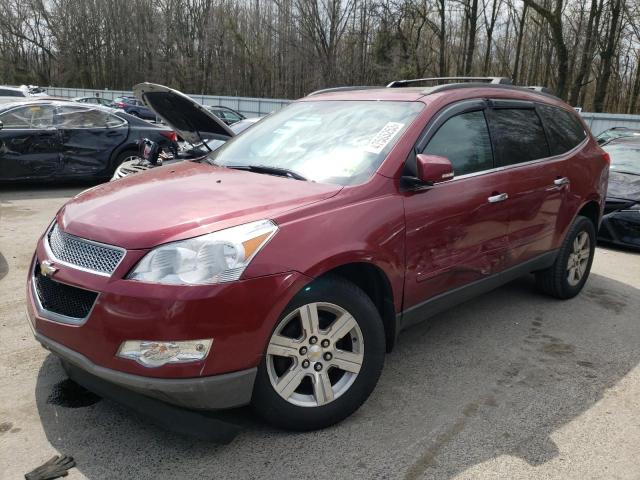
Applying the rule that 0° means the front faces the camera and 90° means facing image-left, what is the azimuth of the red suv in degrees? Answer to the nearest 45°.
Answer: approximately 45°

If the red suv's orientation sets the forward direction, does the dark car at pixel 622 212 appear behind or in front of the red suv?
behind

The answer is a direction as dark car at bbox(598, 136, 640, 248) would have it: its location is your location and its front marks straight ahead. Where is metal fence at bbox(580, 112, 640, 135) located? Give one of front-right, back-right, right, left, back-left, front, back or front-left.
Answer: back-right

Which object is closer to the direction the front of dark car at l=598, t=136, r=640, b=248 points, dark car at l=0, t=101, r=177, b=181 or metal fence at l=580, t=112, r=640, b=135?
the dark car

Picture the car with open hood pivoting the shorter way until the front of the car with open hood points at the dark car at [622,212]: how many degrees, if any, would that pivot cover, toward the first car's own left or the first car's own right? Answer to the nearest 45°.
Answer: approximately 135° to the first car's own left

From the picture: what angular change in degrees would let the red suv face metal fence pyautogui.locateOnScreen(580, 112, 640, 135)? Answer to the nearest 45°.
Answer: approximately 180°

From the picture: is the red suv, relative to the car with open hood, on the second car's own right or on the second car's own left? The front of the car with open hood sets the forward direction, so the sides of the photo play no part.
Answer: on the second car's own left

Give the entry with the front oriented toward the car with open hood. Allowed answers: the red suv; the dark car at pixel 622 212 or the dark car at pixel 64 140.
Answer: the dark car at pixel 622 212
